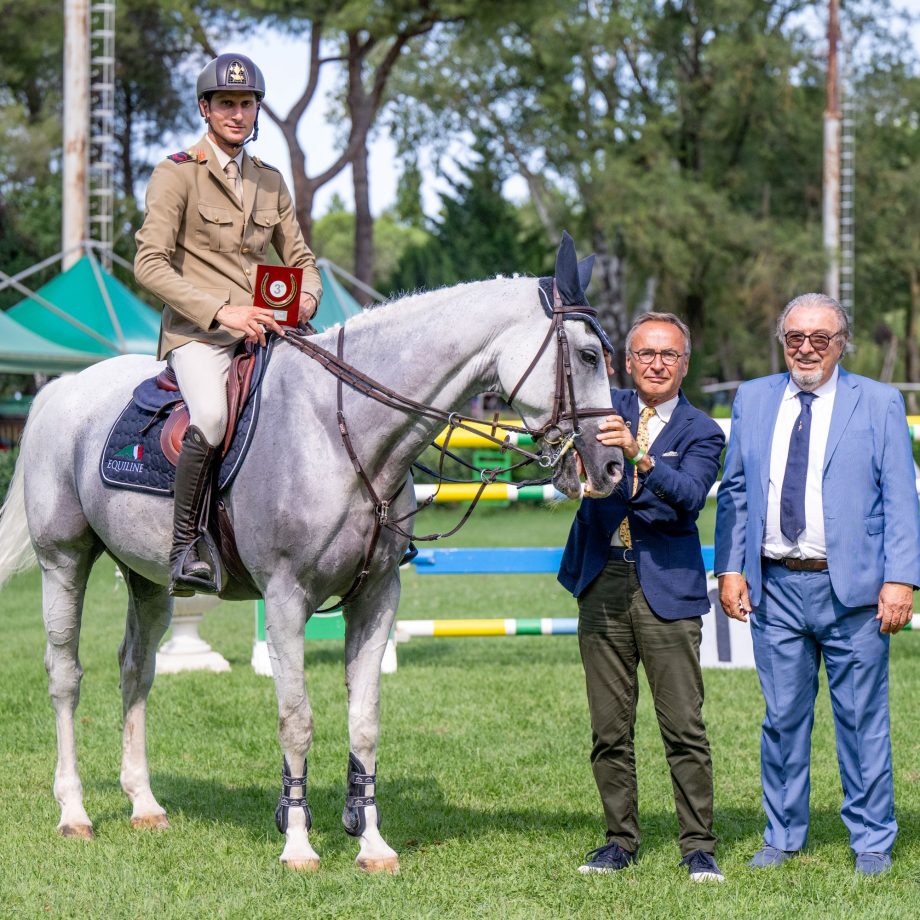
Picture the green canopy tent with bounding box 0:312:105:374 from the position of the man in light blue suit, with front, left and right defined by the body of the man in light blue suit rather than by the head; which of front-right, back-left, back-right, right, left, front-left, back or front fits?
back-right

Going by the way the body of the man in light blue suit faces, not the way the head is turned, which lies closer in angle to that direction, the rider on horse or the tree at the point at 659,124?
the rider on horse

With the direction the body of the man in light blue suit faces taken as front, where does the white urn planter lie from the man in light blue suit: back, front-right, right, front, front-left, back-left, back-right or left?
back-right

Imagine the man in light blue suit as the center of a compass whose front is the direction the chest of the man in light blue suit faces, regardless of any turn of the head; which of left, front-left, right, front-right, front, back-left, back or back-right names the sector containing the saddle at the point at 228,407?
right

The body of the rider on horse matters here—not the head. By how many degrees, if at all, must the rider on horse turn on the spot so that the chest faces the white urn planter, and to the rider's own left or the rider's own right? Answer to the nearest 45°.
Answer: approximately 135° to the rider's own left

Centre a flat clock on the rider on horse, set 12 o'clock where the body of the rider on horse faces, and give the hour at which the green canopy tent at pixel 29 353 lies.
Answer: The green canopy tent is roughly at 7 o'clock from the rider on horse.

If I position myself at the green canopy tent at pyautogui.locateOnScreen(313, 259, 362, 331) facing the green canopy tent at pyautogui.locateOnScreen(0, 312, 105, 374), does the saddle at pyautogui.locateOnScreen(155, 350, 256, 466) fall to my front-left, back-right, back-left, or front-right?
front-left

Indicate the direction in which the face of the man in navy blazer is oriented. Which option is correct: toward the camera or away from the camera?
toward the camera

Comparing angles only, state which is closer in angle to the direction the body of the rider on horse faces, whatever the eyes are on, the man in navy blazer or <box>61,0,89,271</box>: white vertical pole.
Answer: the man in navy blazer

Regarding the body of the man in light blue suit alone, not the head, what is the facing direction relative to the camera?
toward the camera

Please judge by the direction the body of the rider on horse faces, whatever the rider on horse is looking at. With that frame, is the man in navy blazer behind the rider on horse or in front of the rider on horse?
in front

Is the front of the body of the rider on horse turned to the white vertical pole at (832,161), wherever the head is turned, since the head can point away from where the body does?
no

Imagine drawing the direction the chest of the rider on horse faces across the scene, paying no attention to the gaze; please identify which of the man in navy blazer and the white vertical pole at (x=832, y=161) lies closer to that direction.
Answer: the man in navy blazer

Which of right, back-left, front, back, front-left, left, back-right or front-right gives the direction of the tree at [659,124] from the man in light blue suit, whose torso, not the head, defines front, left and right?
back

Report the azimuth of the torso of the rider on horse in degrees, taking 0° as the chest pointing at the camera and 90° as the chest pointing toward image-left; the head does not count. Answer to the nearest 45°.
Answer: approximately 315°

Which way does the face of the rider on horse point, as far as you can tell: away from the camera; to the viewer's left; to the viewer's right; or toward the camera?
toward the camera

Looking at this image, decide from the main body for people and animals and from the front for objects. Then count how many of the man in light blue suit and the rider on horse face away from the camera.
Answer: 0

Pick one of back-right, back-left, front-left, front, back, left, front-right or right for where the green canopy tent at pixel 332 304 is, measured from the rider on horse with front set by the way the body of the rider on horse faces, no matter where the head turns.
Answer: back-left
